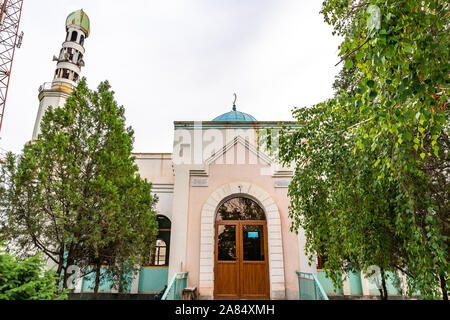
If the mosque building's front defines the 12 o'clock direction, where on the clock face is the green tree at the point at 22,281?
The green tree is roughly at 1 o'clock from the mosque building.

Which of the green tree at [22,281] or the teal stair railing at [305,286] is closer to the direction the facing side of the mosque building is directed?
the green tree

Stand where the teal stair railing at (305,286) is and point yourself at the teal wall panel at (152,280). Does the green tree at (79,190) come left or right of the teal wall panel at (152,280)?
left

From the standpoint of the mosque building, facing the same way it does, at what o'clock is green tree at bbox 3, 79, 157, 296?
The green tree is roughly at 2 o'clock from the mosque building.

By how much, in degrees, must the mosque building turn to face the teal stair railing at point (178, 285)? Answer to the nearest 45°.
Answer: approximately 45° to its right

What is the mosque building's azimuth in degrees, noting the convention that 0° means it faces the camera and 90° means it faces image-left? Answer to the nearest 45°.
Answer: approximately 0°
